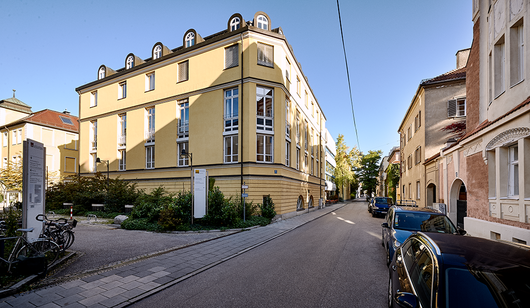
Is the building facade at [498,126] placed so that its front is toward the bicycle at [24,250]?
yes

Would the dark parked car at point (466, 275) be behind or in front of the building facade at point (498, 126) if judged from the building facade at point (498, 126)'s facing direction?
in front

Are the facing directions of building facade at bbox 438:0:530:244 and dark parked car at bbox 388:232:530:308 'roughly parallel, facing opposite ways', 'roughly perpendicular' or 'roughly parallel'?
roughly perpendicular

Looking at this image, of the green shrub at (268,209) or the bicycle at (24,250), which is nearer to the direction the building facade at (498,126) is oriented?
the bicycle

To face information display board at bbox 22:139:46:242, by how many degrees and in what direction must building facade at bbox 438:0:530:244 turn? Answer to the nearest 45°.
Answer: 0° — it already faces it

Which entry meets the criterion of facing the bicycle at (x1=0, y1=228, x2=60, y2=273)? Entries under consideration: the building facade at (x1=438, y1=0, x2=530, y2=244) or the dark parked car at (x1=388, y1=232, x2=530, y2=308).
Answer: the building facade
